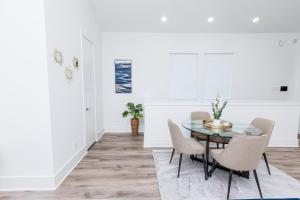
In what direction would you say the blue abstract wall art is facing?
toward the camera

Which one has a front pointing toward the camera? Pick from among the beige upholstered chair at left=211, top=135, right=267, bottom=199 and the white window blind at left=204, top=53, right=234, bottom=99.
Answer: the white window blind

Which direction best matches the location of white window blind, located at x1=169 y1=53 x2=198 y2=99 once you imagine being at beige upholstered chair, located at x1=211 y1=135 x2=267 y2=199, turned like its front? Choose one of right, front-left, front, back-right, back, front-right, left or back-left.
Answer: front

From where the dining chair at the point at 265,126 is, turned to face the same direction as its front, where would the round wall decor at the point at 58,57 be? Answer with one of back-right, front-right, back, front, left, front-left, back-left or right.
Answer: front

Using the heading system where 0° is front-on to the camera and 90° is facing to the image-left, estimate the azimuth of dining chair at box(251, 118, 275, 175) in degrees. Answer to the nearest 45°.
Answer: approximately 45°

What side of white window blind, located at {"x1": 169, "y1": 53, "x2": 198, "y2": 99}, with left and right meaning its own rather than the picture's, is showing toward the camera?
front

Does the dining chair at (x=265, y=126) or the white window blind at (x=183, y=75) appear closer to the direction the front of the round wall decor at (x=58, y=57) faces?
the dining chair

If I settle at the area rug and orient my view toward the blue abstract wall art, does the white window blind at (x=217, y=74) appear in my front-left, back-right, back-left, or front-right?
front-right

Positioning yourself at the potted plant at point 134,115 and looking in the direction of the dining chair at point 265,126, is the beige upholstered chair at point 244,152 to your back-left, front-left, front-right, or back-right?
front-right

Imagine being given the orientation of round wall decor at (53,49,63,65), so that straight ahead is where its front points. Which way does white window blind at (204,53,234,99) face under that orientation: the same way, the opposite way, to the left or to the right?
to the right

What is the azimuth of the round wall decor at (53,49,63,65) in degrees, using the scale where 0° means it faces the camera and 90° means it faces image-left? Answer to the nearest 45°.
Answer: approximately 315°

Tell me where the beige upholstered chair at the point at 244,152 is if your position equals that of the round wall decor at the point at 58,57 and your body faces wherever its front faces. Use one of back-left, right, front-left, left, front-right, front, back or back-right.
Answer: front

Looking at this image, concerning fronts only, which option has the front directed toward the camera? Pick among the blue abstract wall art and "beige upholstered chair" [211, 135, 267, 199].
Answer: the blue abstract wall art

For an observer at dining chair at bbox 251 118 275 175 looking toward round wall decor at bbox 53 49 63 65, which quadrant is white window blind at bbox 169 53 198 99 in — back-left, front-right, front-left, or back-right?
front-right

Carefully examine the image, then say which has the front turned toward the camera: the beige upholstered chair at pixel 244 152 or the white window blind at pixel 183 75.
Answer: the white window blind

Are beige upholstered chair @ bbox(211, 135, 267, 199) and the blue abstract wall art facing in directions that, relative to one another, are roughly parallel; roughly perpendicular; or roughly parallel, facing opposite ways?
roughly parallel, facing opposite ways

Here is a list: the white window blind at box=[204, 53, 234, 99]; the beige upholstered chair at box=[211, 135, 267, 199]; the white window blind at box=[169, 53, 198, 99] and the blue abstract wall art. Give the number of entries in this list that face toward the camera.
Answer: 3

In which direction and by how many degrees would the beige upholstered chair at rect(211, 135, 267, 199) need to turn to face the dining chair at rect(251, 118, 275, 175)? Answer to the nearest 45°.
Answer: approximately 45° to its right

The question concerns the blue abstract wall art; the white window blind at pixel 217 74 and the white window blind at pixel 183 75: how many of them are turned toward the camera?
3

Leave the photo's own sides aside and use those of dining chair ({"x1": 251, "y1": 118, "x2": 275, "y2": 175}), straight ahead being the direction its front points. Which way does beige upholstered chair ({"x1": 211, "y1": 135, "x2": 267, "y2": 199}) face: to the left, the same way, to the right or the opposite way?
to the right

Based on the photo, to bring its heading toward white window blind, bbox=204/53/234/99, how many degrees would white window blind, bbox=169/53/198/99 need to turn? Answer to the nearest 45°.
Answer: approximately 90° to its left

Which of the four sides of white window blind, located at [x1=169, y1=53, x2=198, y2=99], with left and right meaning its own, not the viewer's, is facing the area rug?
front
